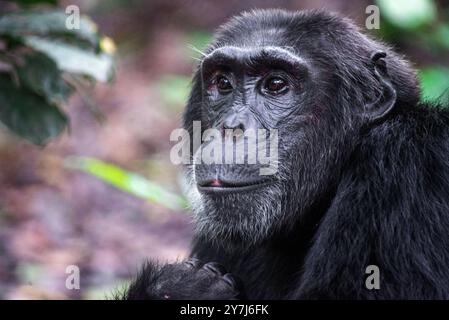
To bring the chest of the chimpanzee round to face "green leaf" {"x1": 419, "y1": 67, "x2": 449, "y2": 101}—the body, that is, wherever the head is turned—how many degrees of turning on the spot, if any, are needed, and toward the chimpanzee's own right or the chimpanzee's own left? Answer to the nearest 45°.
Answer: approximately 180°

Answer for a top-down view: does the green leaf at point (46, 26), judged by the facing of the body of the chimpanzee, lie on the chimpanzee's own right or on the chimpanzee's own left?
on the chimpanzee's own right

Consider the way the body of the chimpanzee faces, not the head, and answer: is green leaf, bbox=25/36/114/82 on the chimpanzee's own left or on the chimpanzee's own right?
on the chimpanzee's own right

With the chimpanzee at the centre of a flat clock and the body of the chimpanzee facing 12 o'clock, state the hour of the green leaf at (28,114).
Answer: The green leaf is roughly at 2 o'clock from the chimpanzee.

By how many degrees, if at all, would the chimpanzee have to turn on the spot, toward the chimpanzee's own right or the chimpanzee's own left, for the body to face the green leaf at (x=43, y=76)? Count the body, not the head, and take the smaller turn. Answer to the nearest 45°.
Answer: approximately 45° to the chimpanzee's own right

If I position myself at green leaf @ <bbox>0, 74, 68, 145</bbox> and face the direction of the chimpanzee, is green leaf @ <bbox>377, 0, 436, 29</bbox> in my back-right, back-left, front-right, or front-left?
front-left

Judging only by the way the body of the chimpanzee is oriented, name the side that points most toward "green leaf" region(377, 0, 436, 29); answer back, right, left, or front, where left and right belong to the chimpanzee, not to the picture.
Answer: back
